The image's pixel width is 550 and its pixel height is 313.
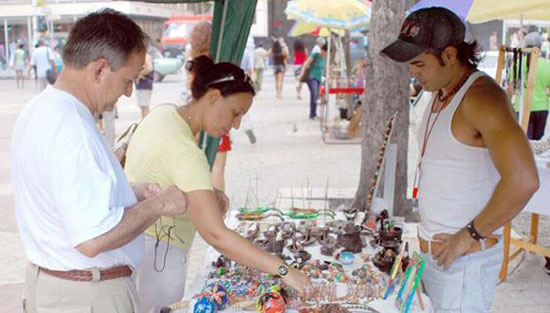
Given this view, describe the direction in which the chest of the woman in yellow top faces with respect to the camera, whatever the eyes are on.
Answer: to the viewer's right

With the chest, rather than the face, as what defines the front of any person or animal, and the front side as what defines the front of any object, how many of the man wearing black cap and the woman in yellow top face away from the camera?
0

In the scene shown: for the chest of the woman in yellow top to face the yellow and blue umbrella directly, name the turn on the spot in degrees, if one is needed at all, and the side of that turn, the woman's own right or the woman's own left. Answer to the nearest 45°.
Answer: approximately 90° to the woman's own left

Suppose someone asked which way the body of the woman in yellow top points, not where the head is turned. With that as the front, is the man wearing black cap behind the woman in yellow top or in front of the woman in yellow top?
in front

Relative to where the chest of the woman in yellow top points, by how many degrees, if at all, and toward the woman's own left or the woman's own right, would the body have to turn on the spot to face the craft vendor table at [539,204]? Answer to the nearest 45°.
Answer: approximately 45° to the woman's own left

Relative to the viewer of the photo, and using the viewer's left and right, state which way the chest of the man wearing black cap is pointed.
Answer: facing to the left of the viewer

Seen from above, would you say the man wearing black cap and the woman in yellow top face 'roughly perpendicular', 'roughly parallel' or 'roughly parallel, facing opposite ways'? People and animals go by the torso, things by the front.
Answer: roughly parallel, facing opposite ways
